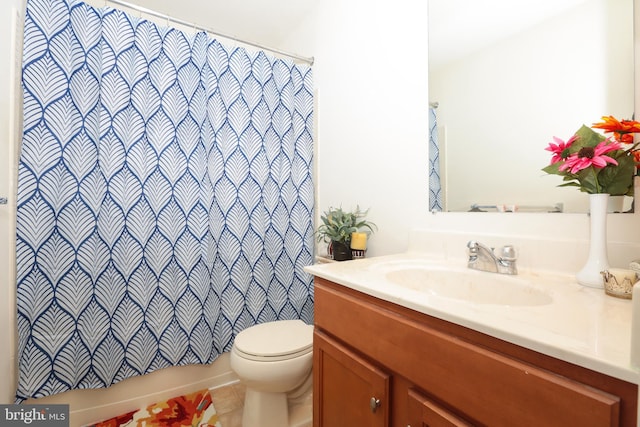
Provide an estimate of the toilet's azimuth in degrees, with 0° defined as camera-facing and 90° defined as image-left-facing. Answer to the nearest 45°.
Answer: approximately 45°

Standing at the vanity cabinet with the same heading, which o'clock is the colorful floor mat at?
The colorful floor mat is roughly at 2 o'clock from the vanity cabinet.

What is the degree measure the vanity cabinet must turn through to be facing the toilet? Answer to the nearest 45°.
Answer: approximately 90° to its right

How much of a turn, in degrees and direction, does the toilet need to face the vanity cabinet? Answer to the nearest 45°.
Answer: approximately 90° to its left

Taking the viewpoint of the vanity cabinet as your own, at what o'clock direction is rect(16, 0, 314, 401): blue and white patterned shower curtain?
The blue and white patterned shower curtain is roughly at 2 o'clock from the vanity cabinet.

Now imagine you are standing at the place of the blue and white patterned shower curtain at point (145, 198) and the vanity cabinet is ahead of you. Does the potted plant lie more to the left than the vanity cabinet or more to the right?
left

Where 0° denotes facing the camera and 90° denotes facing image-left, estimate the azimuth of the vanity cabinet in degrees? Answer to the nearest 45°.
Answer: approximately 45°
